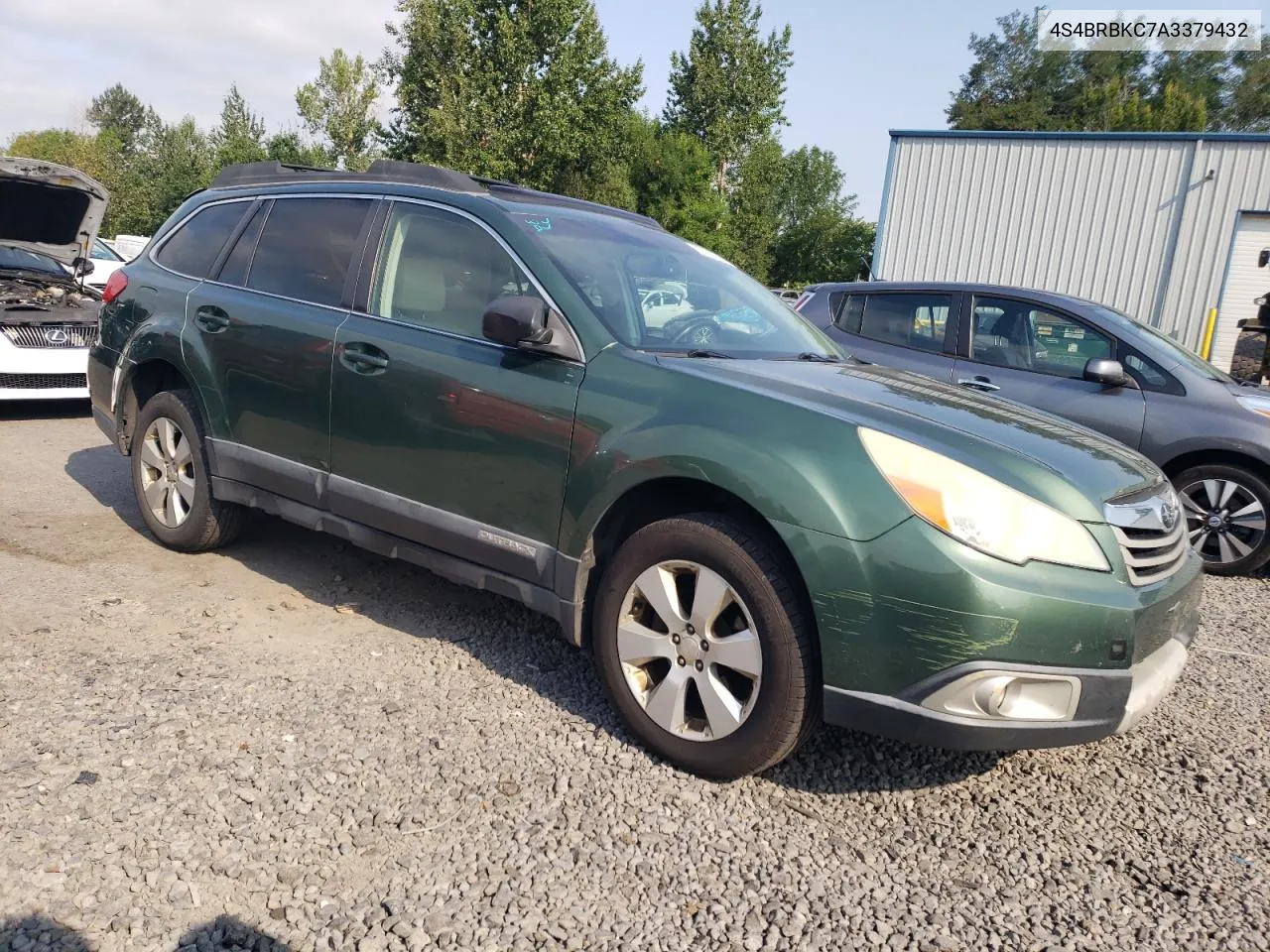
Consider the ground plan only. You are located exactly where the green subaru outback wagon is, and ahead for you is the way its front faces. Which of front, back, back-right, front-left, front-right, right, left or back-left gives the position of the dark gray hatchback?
left

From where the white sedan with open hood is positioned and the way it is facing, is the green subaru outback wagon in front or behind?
in front

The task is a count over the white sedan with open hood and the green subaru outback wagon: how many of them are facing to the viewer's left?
0

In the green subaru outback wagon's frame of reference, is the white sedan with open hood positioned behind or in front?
behind

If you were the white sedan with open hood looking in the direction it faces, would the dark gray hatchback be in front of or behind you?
in front

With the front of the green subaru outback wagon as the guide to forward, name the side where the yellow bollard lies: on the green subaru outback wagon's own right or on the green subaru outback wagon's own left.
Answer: on the green subaru outback wagon's own left

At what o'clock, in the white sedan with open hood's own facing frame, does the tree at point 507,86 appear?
The tree is roughly at 7 o'clock from the white sedan with open hood.

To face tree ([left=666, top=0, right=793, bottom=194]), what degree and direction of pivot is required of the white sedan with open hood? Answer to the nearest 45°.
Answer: approximately 135° to its left

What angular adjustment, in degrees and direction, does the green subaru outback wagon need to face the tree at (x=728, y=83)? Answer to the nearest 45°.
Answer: approximately 135° to its left

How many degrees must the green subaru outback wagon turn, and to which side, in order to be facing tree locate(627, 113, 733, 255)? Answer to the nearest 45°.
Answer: approximately 135° to its left

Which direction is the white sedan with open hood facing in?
toward the camera

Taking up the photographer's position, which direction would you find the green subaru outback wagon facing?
facing the viewer and to the right of the viewer

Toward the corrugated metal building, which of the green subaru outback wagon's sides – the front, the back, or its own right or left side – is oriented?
left

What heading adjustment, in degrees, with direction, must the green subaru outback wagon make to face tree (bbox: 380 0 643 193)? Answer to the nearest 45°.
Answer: approximately 135° to its left

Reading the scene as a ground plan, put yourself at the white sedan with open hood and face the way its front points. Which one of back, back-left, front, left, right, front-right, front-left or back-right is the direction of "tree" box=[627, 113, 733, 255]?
back-left
